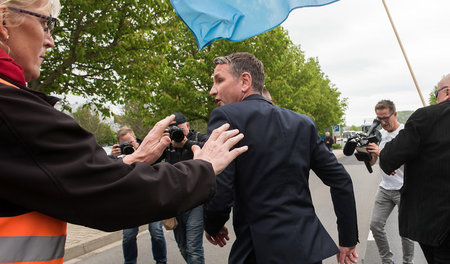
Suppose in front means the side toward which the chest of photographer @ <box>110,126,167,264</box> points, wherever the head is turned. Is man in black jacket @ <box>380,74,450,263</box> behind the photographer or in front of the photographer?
in front

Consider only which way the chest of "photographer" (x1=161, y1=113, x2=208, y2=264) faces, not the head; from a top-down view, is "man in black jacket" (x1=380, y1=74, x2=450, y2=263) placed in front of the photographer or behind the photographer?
in front

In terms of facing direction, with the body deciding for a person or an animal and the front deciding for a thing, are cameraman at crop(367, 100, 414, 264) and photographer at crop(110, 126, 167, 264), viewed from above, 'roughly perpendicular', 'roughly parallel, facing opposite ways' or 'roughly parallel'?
roughly perpendicular

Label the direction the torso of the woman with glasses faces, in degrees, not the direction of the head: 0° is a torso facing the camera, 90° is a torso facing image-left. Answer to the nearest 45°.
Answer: approximately 270°

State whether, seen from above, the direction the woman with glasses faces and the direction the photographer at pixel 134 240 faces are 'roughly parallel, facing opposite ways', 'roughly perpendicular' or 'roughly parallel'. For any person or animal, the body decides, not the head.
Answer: roughly perpendicular

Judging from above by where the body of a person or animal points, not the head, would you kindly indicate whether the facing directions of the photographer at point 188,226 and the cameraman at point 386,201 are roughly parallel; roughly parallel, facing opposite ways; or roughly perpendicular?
roughly perpendicular

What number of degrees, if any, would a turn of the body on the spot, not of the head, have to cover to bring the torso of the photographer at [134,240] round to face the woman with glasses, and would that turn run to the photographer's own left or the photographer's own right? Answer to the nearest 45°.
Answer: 0° — they already face them

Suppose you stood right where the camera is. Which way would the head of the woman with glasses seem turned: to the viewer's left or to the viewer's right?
to the viewer's right

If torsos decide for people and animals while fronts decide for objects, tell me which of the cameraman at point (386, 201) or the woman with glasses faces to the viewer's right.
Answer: the woman with glasses

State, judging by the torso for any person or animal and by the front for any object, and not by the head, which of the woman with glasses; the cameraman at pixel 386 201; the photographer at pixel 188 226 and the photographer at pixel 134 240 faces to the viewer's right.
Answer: the woman with glasses
